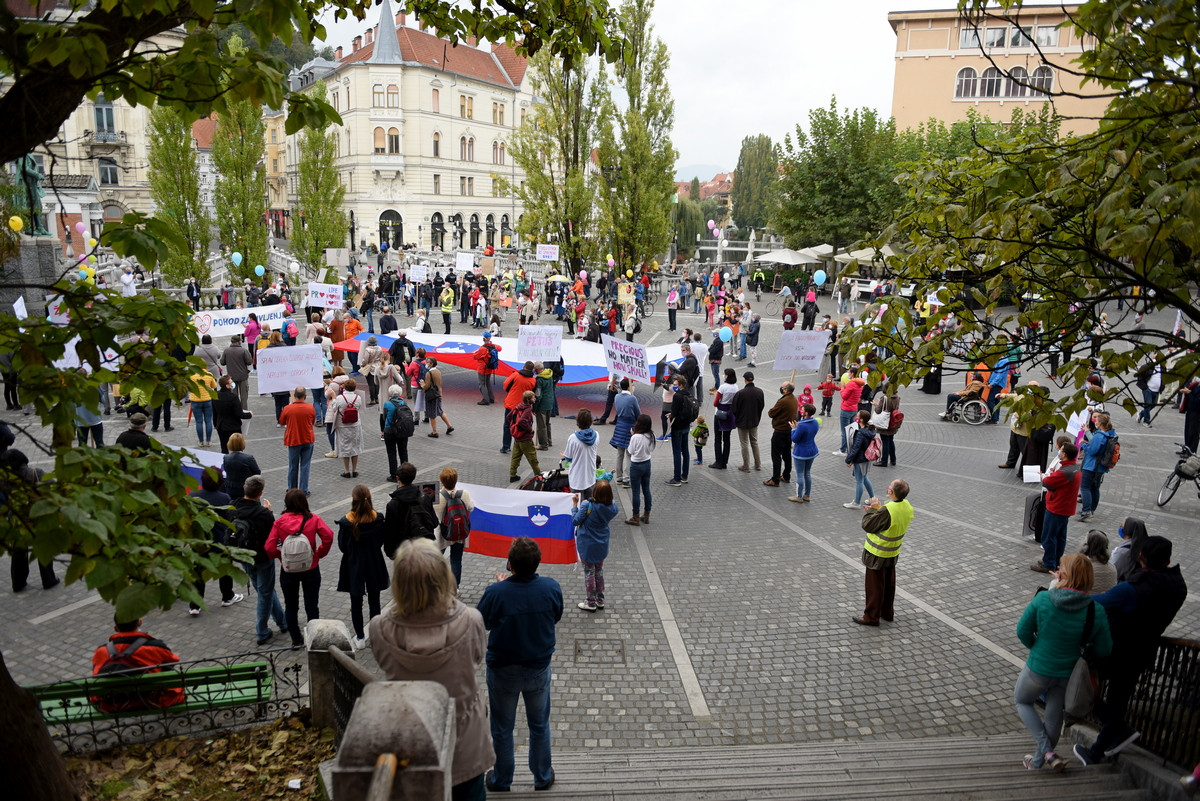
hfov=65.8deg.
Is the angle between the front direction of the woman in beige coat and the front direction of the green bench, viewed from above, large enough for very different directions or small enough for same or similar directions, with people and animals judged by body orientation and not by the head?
same or similar directions

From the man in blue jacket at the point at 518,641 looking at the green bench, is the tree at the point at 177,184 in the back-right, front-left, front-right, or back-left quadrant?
front-right

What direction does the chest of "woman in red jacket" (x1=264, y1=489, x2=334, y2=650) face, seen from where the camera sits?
away from the camera

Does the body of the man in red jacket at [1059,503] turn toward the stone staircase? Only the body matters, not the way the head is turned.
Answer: no

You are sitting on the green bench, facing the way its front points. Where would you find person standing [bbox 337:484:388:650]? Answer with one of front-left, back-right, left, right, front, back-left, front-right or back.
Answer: front-right

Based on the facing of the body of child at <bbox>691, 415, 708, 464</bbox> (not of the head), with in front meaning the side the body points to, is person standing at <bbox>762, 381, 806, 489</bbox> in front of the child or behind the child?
behind

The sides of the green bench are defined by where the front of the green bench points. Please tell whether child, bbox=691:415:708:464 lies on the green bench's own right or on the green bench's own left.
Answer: on the green bench's own right

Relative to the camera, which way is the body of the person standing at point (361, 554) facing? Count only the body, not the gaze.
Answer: away from the camera

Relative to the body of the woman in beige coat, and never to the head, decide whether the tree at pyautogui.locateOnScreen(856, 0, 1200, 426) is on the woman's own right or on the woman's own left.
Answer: on the woman's own right

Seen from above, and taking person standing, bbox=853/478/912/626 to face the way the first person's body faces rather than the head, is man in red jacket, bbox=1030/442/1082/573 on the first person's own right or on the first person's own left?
on the first person's own right

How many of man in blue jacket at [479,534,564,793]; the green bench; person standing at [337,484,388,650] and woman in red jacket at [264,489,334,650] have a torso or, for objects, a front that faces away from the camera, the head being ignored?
4

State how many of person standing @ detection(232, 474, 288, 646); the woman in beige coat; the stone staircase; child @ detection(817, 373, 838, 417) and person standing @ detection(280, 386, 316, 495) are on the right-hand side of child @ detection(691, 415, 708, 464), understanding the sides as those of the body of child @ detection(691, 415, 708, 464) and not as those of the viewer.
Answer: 1

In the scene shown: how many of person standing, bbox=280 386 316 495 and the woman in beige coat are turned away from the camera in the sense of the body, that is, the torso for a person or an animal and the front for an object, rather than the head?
2

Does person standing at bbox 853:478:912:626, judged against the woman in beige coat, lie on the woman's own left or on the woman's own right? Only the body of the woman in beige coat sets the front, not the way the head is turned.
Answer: on the woman's own right
